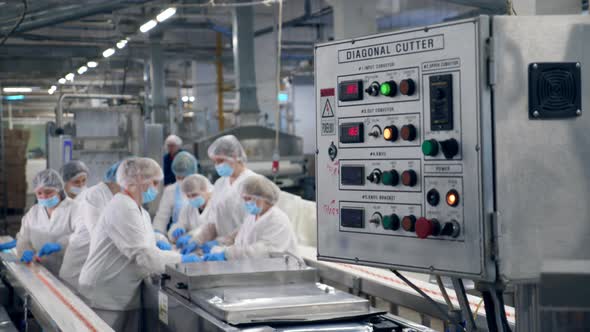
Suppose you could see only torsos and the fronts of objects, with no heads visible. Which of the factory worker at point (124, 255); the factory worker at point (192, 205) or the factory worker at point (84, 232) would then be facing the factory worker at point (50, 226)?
the factory worker at point (192, 205)

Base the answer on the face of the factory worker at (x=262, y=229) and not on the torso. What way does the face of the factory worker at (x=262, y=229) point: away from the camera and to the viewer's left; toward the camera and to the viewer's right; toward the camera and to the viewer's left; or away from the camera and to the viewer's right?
toward the camera and to the viewer's left

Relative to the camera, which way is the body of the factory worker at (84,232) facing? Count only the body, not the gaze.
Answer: to the viewer's right

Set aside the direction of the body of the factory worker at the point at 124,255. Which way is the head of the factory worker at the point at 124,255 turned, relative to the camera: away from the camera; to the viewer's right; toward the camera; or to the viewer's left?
to the viewer's right

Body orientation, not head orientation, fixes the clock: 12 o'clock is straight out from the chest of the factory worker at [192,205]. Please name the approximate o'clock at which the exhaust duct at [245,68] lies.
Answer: The exhaust duct is roughly at 5 o'clock from the factory worker.

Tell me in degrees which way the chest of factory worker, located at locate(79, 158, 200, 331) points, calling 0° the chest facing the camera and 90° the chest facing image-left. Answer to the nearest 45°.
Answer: approximately 270°

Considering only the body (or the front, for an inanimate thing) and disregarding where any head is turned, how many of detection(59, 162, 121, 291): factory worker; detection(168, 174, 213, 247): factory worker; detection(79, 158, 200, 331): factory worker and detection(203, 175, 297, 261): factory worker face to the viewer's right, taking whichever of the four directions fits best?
2

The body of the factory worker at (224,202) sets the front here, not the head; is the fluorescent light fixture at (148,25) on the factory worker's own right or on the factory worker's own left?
on the factory worker's own right

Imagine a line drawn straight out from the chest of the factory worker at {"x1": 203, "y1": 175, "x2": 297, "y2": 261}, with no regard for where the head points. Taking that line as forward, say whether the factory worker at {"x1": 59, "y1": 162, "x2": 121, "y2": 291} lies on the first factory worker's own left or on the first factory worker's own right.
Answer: on the first factory worker's own right
